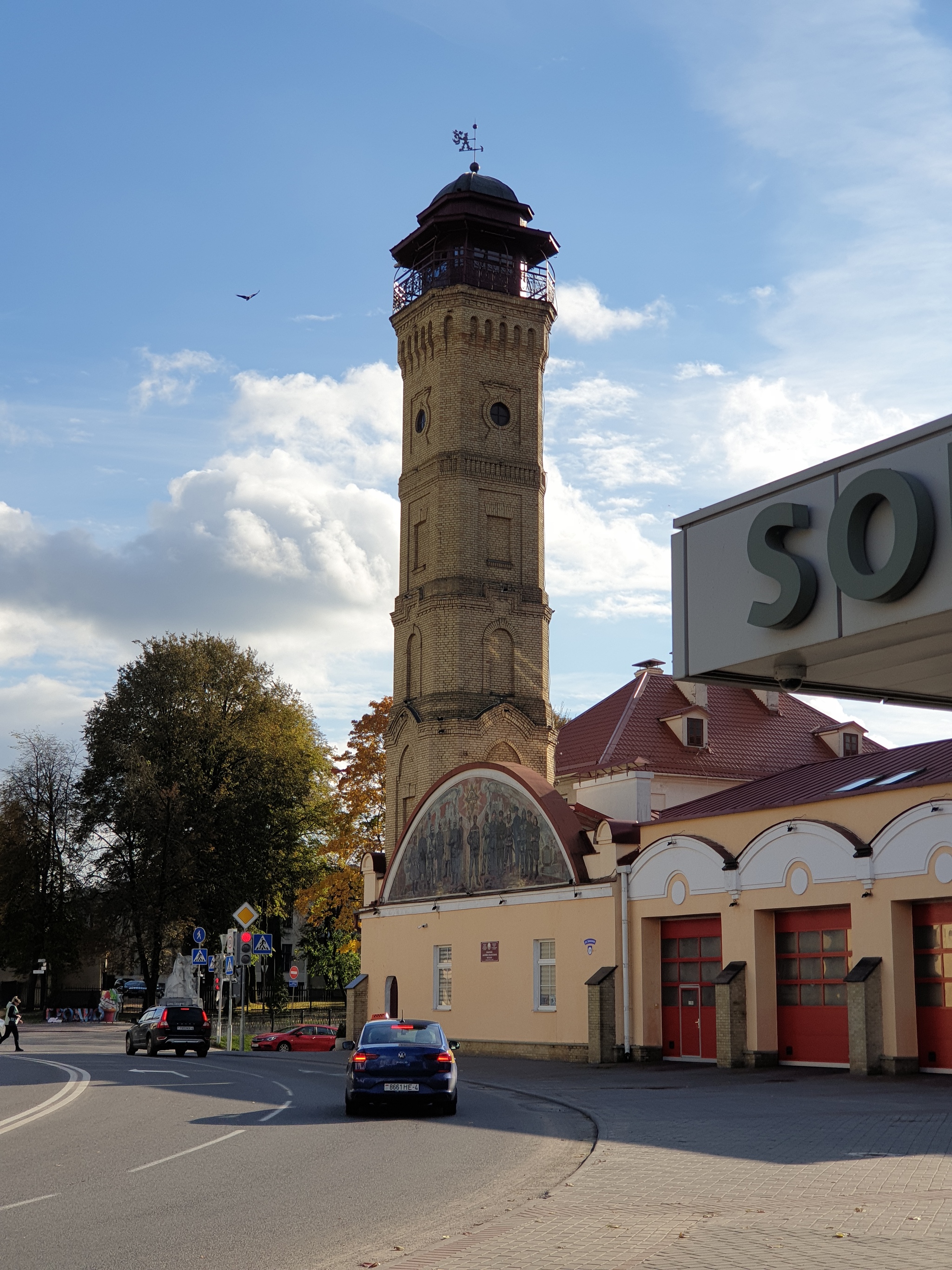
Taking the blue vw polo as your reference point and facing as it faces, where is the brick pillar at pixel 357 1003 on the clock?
The brick pillar is roughly at 12 o'clock from the blue vw polo.

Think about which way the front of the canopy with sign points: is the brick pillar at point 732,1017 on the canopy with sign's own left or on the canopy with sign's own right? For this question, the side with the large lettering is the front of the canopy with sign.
on the canopy with sign's own right

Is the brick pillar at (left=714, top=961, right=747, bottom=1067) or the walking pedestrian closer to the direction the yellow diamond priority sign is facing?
the brick pillar

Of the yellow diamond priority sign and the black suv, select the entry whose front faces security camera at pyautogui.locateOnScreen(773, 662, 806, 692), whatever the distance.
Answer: the yellow diamond priority sign

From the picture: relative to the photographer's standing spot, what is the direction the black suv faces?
facing away from the viewer and to the left of the viewer

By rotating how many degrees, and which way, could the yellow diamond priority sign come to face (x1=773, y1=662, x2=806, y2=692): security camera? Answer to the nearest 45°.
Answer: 0° — it already faces it

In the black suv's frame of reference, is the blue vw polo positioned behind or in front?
behind

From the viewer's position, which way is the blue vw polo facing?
facing away from the viewer

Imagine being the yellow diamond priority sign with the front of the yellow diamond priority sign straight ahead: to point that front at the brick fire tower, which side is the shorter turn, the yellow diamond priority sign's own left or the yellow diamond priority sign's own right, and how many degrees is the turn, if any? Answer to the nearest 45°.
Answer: approximately 135° to the yellow diamond priority sign's own left

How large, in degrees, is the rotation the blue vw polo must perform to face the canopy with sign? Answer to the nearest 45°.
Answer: approximately 180°

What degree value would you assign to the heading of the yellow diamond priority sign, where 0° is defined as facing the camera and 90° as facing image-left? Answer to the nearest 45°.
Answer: approximately 0°

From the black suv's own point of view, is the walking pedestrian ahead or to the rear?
ahead

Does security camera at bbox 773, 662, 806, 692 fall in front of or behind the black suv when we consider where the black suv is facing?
behind
